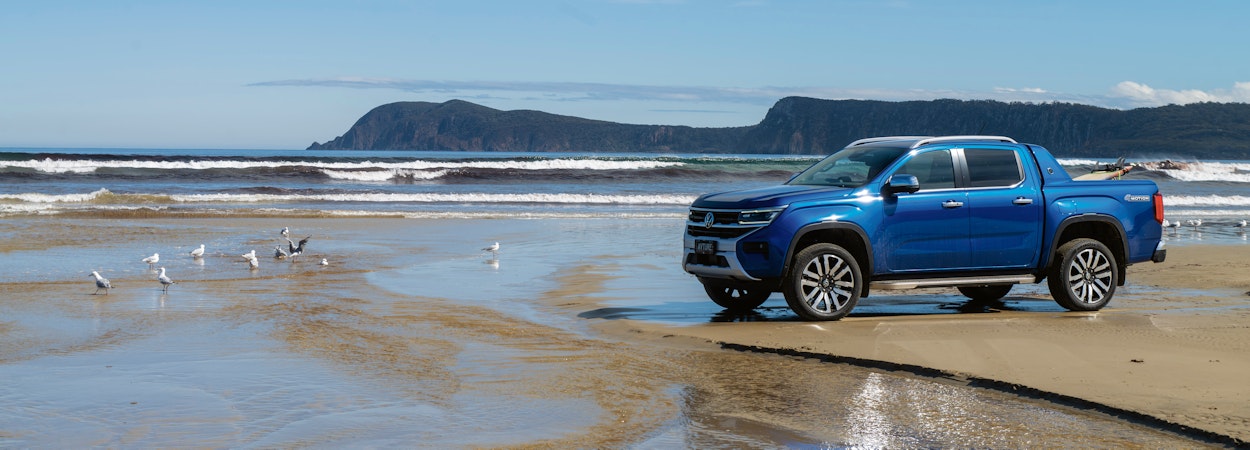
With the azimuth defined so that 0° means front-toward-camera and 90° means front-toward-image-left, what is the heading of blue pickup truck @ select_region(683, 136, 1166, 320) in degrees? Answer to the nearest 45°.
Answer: approximately 45°

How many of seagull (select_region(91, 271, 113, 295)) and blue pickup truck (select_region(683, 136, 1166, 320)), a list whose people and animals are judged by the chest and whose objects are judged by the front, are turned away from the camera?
0

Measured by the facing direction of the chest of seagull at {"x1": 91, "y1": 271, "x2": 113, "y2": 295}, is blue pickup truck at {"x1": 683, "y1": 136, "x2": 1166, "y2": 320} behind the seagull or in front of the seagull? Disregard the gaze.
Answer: behind

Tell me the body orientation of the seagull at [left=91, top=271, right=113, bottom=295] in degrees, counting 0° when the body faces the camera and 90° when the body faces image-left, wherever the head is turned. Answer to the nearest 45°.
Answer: approximately 90°

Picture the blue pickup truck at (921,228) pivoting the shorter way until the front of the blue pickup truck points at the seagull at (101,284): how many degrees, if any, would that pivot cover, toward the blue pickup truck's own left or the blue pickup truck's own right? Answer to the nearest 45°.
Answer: approximately 45° to the blue pickup truck's own right

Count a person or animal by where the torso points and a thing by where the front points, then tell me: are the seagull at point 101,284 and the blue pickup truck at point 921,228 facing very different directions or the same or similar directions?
same or similar directions
